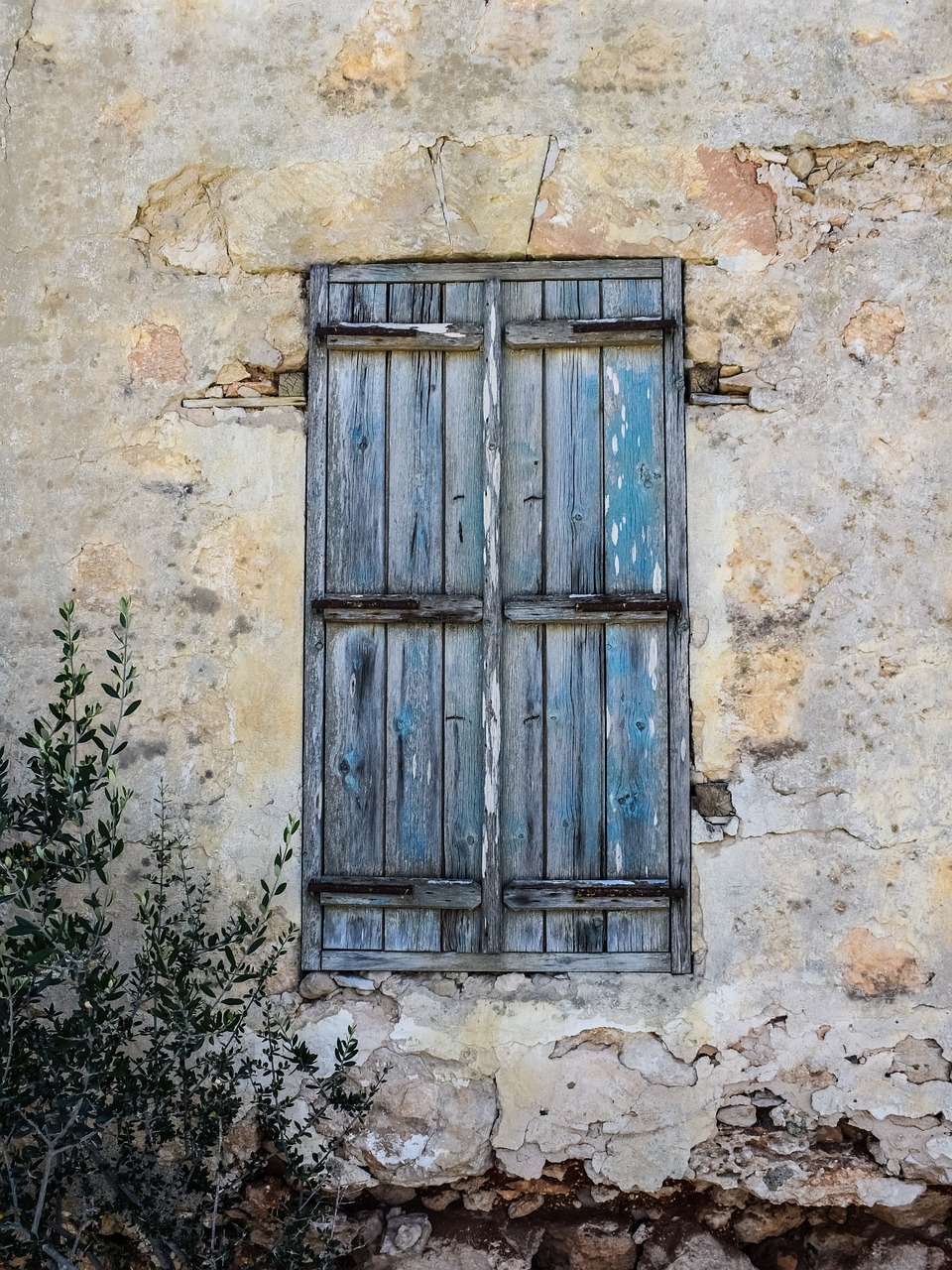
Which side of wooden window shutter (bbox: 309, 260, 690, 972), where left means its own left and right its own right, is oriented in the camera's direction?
front
